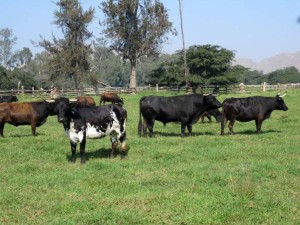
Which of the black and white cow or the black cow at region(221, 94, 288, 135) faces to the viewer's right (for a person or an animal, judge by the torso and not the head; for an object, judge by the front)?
the black cow

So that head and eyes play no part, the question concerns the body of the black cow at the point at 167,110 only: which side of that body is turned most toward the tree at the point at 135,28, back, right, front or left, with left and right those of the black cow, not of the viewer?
left

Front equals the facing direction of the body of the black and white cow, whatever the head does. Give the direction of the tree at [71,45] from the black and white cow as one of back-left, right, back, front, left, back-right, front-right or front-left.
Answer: back-right

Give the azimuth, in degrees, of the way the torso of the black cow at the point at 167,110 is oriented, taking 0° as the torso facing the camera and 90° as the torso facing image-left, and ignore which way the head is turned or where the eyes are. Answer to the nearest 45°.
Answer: approximately 270°

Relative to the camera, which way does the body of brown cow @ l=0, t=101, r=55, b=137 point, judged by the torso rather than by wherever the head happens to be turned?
to the viewer's right

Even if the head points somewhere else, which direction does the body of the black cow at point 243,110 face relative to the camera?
to the viewer's right

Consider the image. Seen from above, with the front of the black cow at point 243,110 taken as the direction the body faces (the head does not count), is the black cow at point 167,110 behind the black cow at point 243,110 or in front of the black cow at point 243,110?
behind

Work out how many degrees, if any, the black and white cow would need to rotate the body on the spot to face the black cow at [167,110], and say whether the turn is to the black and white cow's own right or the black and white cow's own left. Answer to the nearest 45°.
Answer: approximately 180°

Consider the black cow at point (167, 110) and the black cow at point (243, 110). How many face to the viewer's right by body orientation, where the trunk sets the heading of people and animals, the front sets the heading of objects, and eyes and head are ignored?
2

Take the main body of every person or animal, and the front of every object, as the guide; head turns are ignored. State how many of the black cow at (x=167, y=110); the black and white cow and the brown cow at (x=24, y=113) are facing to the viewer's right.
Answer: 2

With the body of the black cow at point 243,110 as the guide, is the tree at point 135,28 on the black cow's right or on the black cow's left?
on the black cow's left

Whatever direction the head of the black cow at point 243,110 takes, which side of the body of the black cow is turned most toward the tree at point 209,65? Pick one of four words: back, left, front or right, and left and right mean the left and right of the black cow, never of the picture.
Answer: left

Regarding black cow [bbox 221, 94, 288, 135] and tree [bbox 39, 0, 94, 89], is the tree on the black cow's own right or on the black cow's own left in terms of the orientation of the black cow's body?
on the black cow's own left

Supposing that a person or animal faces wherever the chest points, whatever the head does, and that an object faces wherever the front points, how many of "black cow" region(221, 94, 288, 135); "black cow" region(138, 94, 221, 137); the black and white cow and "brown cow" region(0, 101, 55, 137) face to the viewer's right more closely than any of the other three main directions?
3

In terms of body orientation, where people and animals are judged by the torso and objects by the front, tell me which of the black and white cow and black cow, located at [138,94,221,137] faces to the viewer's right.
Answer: the black cow

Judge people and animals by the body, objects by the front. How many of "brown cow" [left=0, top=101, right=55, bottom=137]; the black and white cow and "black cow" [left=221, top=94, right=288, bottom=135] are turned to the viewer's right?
2

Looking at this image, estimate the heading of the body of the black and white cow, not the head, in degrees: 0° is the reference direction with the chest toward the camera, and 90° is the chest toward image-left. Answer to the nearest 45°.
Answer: approximately 45°
